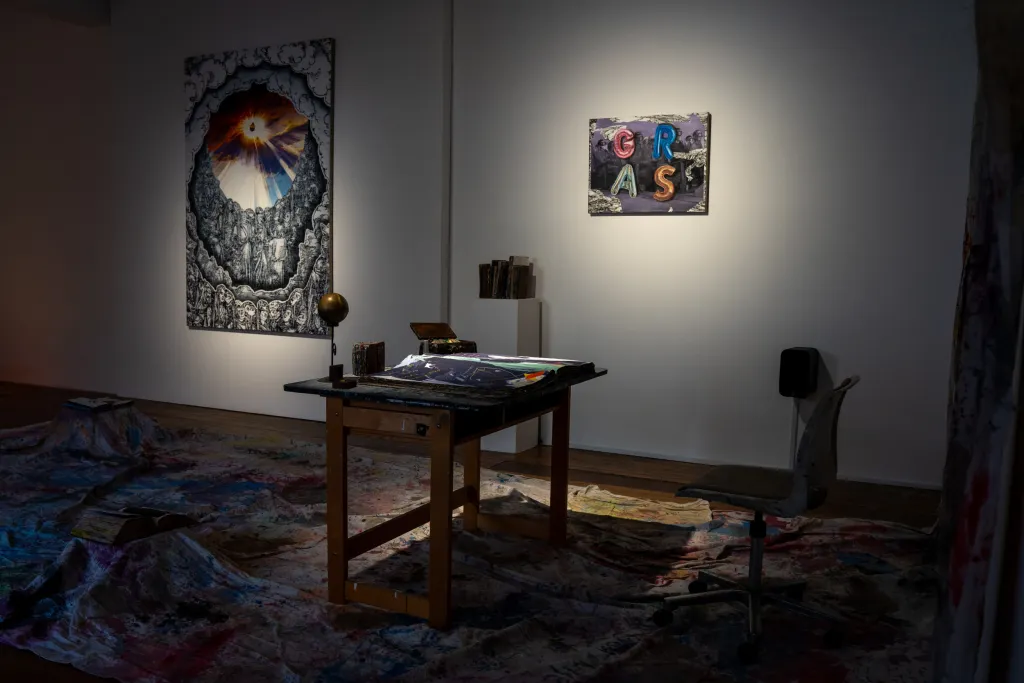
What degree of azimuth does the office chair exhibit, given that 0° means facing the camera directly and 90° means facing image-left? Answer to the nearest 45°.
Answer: approximately 90°

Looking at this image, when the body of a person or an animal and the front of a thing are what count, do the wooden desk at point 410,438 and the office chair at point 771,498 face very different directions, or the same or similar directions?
very different directions

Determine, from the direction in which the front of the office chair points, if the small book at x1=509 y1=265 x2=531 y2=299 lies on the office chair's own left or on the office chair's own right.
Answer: on the office chair's own right

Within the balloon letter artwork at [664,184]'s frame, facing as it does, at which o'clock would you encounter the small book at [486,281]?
The small book is roughly at 3 o'clock from the balloon letter artwork.

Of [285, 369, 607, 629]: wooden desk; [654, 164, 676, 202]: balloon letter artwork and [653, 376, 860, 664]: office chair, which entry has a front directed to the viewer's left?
the office chair

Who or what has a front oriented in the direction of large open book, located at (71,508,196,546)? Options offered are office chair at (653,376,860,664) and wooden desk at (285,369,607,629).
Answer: the office chair

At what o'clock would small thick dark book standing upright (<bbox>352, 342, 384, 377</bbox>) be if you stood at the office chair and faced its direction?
The small thick dark book standing upright is roughly at 12 o'clock from the office chair.

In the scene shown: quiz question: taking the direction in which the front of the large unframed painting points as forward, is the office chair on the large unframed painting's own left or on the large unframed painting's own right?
on the large unframed painting's own left

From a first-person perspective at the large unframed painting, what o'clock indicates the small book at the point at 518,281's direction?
The small book is roughly at 9 o'clock from the large unframed painting.

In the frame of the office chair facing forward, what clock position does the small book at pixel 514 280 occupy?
The small book is roughly at 2 o'clock from the office chair.
